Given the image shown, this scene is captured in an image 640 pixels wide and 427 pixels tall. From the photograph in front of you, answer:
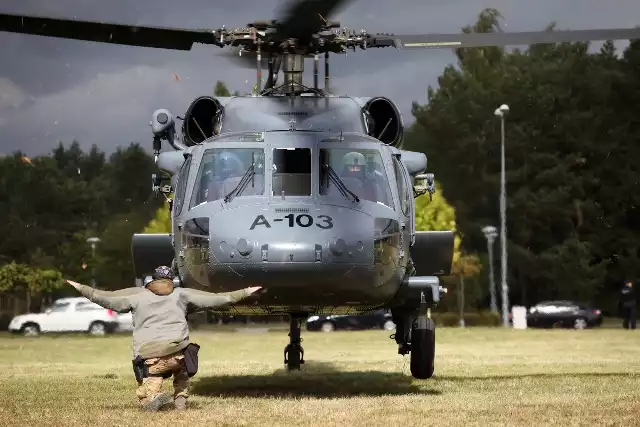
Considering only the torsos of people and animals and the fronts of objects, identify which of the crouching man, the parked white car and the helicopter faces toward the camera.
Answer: the helicopter

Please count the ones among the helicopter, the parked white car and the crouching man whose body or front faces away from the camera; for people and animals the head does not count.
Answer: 1

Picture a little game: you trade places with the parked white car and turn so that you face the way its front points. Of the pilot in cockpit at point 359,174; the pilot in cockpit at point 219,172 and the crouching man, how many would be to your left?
3

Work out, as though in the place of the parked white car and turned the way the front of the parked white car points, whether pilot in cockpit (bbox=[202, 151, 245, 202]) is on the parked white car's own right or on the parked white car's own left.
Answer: on the parked white car's own left

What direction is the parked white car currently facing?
to the viewer's left

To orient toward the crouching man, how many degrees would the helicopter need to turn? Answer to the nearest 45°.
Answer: approximately 45° to its right

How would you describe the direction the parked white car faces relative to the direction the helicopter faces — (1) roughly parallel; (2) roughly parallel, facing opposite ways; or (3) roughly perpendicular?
roughly perpendicular

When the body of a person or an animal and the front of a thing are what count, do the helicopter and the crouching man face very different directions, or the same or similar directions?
very different directions

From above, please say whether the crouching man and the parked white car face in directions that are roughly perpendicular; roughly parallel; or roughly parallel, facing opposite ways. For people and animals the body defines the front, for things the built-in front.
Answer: roughly perpendicular

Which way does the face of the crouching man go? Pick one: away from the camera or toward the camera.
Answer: away from the camera

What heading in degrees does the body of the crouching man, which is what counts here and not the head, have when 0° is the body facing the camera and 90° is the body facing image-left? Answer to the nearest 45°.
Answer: approximately 180°

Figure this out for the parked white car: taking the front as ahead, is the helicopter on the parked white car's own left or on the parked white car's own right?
on the parked white car's own left

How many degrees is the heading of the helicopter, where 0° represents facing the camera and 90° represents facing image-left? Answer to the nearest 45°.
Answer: approximately 0°

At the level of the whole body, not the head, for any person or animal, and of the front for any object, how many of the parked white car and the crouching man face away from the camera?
1
